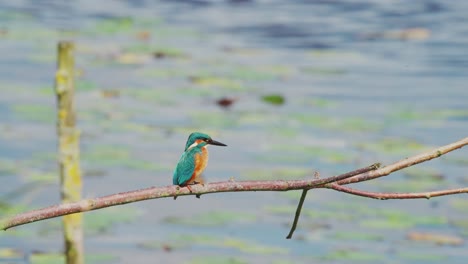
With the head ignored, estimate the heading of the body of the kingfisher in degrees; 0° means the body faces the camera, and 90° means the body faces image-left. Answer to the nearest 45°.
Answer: approximately 270°

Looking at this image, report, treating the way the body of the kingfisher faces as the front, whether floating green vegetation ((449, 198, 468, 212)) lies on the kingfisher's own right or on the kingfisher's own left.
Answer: on the kingfisher's own left

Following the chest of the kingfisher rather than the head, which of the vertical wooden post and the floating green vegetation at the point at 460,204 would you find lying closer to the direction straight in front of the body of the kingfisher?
the floating green vegetation

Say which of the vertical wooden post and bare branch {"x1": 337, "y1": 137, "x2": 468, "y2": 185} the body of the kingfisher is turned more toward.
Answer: the bare branch
